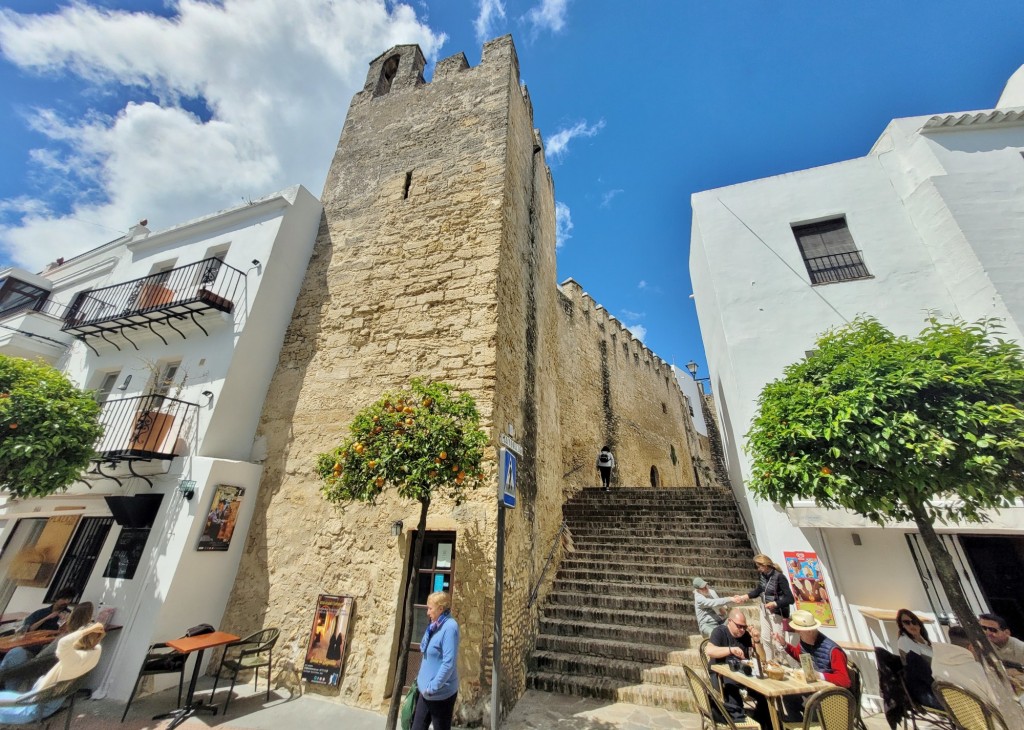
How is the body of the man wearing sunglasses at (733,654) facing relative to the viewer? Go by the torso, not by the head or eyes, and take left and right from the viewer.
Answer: facing the viewer and to the right of the viewer

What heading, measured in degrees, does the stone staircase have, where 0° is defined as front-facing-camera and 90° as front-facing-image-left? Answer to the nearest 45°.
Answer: approximately 0°

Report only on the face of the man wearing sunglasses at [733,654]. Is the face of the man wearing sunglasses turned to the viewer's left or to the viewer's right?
to the viewer's right

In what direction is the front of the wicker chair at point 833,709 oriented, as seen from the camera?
facing away from the viewer and to the left of the viewer

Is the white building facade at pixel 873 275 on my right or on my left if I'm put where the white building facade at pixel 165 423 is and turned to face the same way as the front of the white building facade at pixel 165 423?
on my left

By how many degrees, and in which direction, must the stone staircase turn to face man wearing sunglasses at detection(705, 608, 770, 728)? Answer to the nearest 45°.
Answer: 0° — it already faces them

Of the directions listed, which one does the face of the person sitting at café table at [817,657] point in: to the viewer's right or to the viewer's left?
to the viewer's left

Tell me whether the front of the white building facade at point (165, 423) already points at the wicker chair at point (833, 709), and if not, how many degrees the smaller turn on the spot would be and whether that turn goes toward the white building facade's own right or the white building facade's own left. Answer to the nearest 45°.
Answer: approximately 90° to the white building facade's own left

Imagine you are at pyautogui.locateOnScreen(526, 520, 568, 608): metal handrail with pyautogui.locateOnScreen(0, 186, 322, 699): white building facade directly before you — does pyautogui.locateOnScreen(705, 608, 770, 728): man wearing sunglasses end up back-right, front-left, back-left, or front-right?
back-left

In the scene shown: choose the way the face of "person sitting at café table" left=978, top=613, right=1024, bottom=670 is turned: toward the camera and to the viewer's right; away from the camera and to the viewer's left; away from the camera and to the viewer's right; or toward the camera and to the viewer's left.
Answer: toward the camera and to the viewer's left

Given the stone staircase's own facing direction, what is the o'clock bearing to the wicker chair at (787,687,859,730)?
The wicker chair is roughly at 11 o'clock from the stone staircase.
